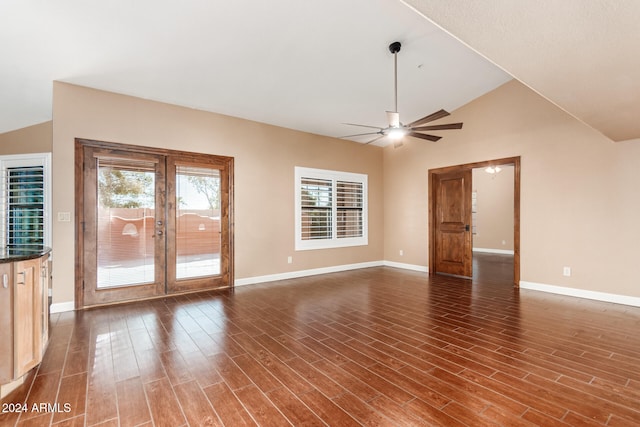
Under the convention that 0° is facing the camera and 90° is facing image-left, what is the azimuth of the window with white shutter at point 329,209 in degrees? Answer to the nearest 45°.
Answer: approximately 315°

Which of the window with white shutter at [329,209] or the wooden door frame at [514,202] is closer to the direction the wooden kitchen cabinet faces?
the wooden door frame

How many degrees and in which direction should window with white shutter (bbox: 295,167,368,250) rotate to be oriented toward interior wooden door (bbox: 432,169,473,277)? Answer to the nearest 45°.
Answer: approximately 45° to its left

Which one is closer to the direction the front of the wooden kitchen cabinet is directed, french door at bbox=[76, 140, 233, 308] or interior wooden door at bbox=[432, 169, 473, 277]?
the interior wooden door

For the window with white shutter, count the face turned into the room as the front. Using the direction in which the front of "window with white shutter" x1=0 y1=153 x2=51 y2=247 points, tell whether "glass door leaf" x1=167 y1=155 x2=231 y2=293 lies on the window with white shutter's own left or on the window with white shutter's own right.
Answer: on the window with white shutter's own left

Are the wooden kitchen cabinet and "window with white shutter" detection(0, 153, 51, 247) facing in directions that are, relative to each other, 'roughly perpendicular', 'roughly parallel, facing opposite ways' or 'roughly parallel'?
roughly perpendicular

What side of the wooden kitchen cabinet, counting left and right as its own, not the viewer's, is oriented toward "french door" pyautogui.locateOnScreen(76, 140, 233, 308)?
left

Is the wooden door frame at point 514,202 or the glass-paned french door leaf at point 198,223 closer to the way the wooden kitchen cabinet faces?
the wooden door frame

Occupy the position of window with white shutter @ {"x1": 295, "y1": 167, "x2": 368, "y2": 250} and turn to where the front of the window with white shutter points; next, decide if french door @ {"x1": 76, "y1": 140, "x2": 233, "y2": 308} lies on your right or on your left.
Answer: on your right

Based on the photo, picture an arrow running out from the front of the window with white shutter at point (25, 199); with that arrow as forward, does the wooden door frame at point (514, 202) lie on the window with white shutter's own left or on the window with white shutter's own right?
on the window with white shutter's own left
